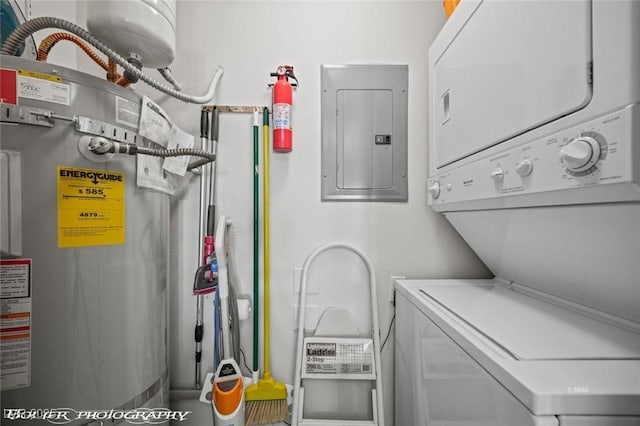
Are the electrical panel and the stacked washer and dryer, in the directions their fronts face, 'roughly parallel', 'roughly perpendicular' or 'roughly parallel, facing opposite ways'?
roughly perpendicular

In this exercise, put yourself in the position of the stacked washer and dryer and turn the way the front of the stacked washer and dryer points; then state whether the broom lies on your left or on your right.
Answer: on your right

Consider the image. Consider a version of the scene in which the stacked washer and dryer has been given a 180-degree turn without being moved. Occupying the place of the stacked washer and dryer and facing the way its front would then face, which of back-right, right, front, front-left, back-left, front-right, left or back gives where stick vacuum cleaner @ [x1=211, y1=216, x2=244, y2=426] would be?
back-left

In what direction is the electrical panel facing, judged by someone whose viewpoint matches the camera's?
facing the viewer

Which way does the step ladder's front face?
toward the camera

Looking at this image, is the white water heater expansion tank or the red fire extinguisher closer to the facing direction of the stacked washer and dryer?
the white water heater expansion tank

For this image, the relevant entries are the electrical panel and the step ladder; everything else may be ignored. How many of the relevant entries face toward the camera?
2

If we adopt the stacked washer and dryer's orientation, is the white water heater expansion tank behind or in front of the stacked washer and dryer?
in front

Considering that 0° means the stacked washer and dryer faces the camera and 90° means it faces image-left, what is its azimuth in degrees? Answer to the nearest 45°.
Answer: approximately 45°
